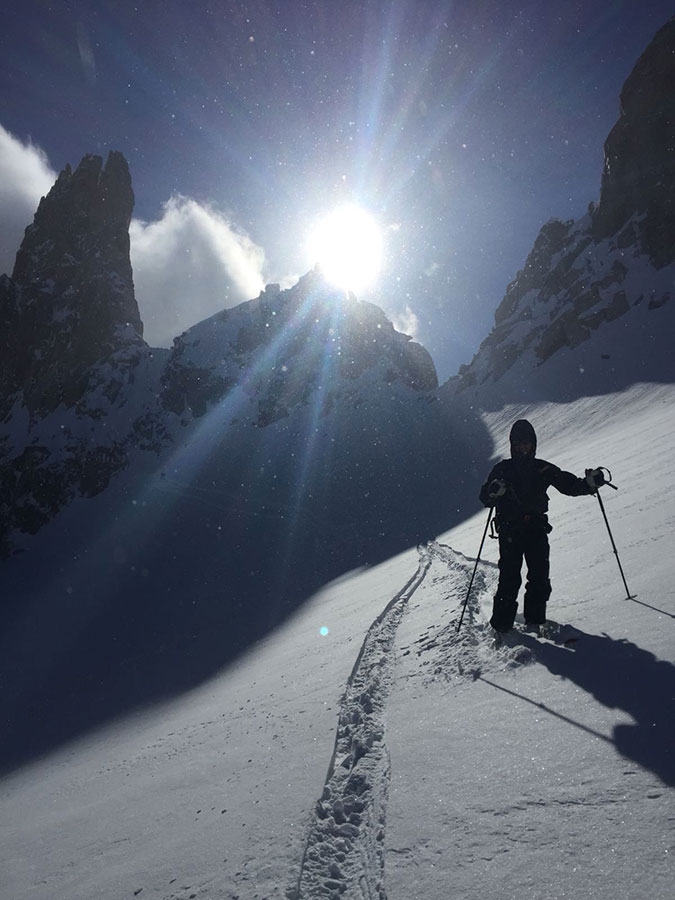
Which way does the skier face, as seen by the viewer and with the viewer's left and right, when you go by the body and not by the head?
facing the viewer

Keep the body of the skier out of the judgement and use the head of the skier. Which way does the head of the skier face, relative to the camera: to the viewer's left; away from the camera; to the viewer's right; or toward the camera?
toward the camera
